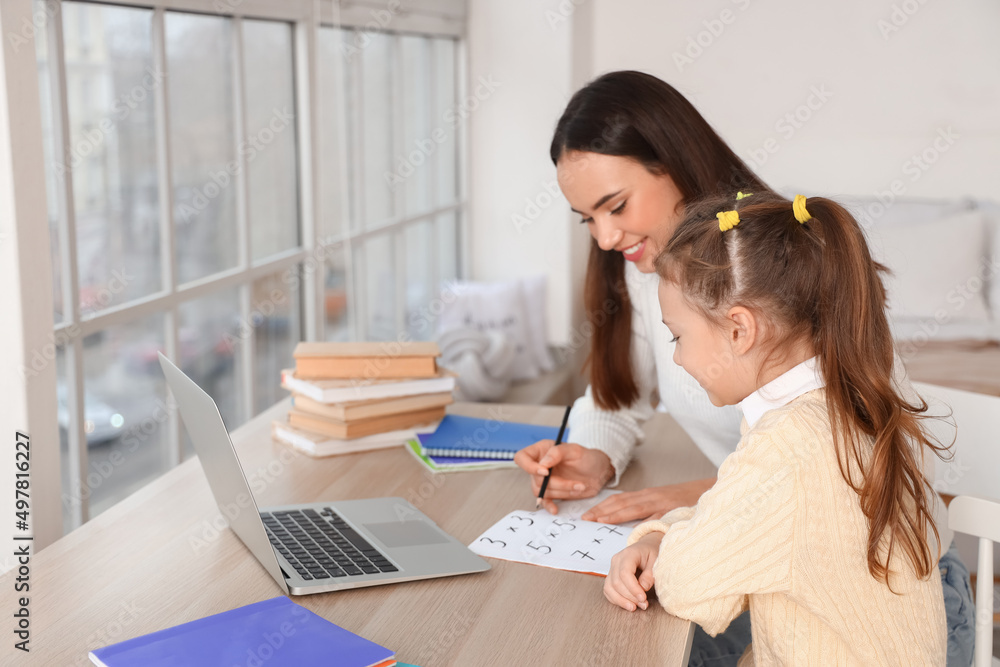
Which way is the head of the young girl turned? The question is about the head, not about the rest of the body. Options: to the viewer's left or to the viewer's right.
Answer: to the viewer's left

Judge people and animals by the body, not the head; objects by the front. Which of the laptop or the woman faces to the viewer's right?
the laptop

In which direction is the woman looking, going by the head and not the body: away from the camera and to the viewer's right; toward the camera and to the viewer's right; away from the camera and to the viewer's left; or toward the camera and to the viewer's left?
toward the camera and to the viewer's left

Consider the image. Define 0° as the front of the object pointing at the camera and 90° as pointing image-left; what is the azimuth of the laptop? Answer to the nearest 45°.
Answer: approximately 270°

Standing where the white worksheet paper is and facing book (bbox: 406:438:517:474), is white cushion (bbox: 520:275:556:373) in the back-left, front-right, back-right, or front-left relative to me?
front-right

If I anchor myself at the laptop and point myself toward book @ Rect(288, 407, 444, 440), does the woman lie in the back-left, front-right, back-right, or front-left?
front-right

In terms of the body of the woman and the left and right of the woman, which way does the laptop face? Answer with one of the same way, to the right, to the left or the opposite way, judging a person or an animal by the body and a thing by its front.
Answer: the opposite way

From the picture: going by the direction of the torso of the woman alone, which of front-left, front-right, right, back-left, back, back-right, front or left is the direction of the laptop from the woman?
front

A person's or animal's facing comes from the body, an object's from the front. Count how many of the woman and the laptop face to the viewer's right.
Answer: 1

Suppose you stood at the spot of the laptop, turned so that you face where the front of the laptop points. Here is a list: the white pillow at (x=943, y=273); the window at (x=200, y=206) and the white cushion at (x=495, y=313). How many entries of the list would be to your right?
0

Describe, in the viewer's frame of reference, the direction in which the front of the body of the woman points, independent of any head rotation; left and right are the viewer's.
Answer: facing the viewer and to the left of the viewer

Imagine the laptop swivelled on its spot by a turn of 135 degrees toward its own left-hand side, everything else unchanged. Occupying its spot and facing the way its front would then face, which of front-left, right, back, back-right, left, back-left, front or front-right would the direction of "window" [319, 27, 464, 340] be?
front-right
